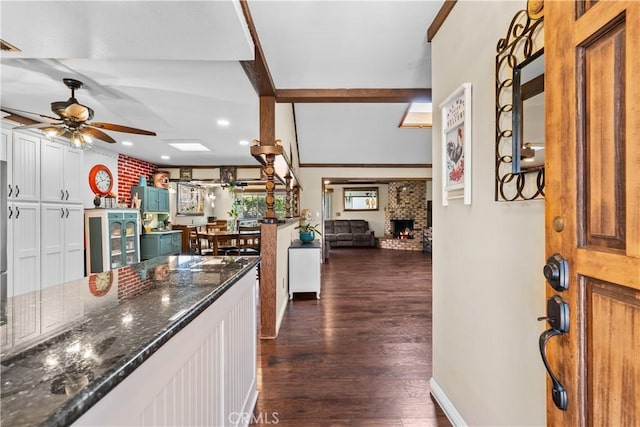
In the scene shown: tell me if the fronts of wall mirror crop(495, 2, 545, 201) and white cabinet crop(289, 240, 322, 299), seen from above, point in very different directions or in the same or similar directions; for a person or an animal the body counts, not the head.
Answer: very different directions

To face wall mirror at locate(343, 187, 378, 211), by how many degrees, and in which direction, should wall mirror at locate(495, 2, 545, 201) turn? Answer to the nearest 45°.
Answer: approximately 90° to its right

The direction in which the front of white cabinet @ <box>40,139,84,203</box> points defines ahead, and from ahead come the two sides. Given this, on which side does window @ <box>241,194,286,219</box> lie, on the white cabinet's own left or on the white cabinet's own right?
on the white cabinet's own left

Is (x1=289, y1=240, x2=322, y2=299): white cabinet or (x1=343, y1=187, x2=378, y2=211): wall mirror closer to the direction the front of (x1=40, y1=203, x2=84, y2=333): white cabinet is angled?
the white cabinet

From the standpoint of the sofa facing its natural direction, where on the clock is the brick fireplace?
The brick fireplace is roughly at 9 o'clock from the sofa.

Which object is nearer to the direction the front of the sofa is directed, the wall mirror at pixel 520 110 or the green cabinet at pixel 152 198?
the wall mirror

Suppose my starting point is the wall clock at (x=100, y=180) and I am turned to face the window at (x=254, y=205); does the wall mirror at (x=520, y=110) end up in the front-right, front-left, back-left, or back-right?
back-right

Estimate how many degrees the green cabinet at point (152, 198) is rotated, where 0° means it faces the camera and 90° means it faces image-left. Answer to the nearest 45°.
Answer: approximately 315°

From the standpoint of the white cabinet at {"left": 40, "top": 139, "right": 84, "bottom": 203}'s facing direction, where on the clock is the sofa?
The sofa is roughly at 10 o'clock from the white cabinet.
